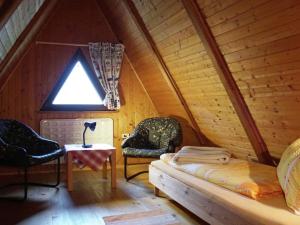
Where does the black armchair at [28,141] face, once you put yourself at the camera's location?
facing the viewer and to the right of the viewer

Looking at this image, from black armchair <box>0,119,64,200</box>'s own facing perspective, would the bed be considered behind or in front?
in front

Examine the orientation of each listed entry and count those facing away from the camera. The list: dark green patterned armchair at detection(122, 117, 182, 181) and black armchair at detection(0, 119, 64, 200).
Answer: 0

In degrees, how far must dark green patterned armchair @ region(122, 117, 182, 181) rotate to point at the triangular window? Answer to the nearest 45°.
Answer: approximately 45° to its right

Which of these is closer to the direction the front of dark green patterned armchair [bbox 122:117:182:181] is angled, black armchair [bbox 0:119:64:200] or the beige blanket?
the black armchair

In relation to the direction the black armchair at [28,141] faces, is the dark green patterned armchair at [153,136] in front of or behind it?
in front

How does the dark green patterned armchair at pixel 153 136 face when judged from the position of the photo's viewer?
facing the viewer and to the left of the viewer

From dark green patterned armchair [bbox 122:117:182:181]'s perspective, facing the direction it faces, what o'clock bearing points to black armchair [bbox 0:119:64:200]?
black armchair [bbox 0:119:64:200] is roughly at 1 o'clock from dark green patterned armchair [bbox 122:117:182:181].

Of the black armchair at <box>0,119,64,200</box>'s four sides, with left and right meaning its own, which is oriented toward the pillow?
front
